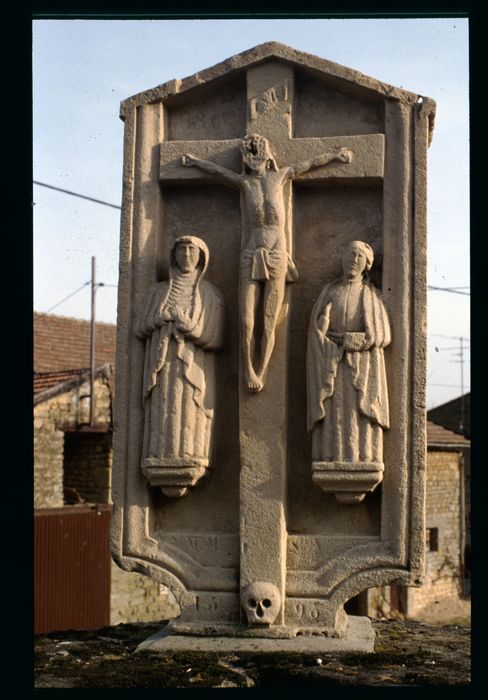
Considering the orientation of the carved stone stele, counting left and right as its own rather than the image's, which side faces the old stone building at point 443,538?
back

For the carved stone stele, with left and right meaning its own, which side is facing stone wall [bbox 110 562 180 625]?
back

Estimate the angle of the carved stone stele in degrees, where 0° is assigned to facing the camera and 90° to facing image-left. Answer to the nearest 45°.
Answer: approximately 0°

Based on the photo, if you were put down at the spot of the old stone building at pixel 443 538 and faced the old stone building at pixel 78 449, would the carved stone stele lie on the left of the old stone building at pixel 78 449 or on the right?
left

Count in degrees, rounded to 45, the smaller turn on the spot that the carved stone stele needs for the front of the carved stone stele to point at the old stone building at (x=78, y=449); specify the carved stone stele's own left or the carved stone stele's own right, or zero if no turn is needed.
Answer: approximately 180°

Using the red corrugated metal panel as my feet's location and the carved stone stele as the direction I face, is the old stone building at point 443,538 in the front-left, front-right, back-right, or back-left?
back-left

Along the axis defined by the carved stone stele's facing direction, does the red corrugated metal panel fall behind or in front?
behind
